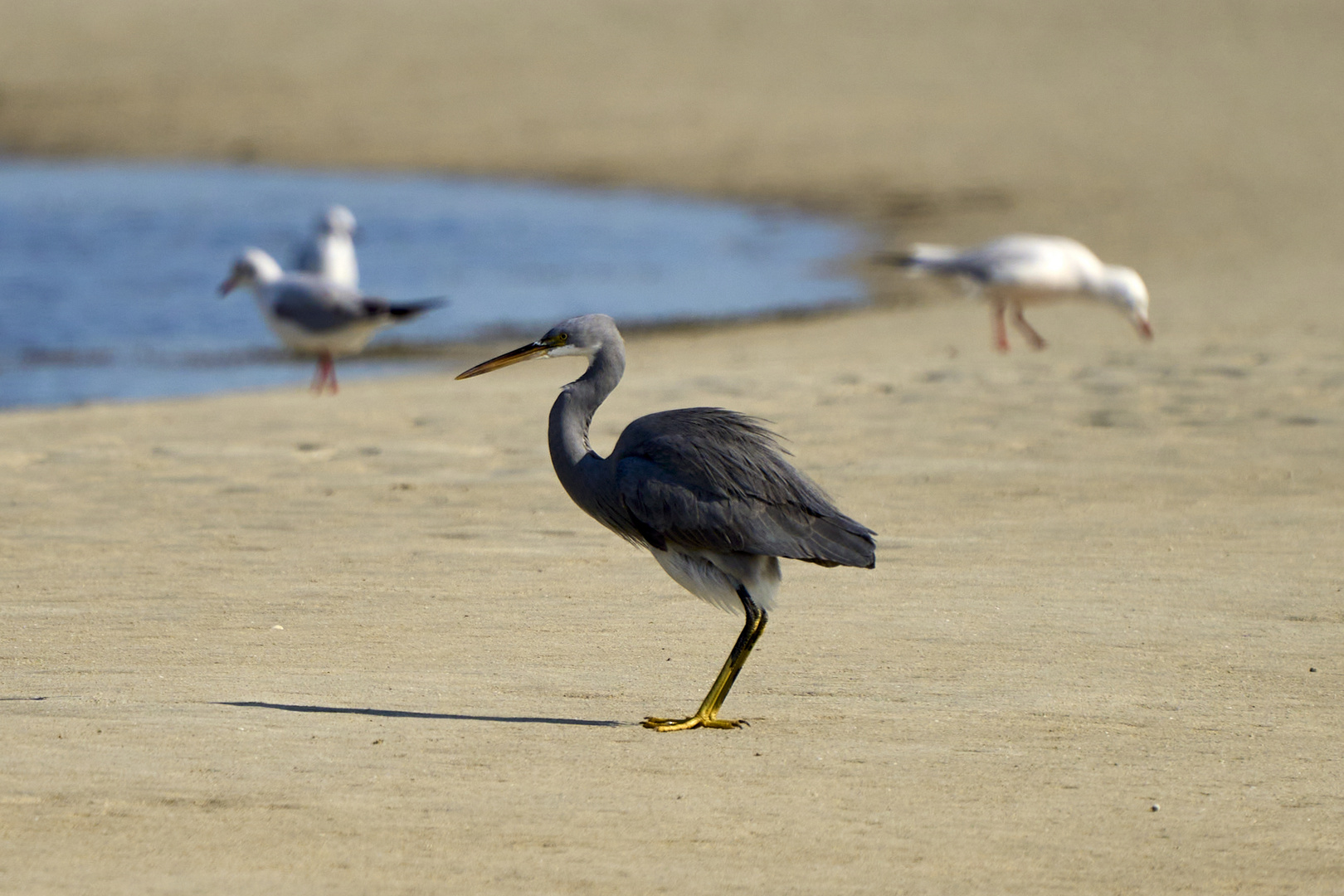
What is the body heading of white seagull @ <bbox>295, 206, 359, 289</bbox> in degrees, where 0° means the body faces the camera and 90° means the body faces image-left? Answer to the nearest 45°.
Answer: approximately 315°

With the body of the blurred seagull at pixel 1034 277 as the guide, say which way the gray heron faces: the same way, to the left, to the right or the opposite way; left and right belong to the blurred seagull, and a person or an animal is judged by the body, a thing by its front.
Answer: the opposite way

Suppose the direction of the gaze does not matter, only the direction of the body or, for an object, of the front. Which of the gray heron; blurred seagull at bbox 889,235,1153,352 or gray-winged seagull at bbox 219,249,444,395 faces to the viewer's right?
the blurred seagull

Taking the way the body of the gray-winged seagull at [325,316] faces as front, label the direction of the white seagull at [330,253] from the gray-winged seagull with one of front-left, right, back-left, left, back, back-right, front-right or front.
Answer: right

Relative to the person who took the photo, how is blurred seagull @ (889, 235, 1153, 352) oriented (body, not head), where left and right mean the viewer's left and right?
facing to the right of the viewer

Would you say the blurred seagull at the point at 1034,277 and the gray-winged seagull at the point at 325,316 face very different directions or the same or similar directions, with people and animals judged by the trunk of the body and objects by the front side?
very different directions

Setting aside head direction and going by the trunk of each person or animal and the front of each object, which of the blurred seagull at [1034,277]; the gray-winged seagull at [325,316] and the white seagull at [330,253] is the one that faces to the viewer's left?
the gray-winged seagull

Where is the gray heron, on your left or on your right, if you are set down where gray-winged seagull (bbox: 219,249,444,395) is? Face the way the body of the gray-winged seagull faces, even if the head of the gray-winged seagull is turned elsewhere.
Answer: on your left

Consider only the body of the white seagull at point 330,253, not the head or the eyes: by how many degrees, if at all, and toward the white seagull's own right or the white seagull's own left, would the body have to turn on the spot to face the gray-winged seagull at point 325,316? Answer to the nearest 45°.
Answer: approximately 45° to the white seagull's own right

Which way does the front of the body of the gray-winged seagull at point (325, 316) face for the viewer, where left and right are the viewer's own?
facing to the left of the viewer

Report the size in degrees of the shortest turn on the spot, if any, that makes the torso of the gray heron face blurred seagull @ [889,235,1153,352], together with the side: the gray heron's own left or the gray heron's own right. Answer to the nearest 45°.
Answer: approximately 90° to the gray heron's own right

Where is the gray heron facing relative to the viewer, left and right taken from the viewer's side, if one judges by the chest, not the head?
facing to the left of the viewer

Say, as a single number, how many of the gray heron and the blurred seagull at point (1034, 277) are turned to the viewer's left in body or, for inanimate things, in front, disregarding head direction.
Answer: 1

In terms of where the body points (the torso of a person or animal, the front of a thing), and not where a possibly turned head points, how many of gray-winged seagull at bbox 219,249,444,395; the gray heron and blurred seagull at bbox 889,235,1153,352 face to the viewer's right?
1
